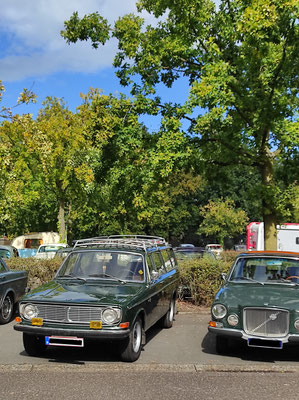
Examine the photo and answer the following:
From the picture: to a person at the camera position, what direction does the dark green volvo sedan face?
facing the viewer

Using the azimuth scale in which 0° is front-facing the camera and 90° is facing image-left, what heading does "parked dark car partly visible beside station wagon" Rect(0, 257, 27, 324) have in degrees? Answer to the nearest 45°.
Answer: approximately 45°

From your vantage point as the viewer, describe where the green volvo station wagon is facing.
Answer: facing the viewer and to the left of the viewer

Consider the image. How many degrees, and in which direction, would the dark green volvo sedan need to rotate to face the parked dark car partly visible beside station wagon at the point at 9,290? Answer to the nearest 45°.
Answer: approximately 90° to its right

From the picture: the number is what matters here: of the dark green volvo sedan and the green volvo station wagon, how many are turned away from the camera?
0

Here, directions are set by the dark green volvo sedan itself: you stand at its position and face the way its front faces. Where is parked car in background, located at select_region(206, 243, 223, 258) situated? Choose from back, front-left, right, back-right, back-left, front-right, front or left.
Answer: back

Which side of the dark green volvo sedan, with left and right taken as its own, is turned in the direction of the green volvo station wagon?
right

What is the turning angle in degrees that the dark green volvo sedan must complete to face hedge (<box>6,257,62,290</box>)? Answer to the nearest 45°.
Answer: approximately 135° to its right

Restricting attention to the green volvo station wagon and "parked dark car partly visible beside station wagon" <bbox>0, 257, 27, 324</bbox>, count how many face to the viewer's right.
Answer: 0
